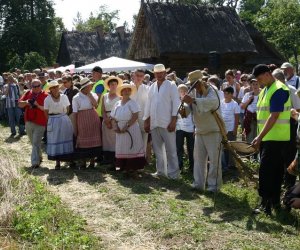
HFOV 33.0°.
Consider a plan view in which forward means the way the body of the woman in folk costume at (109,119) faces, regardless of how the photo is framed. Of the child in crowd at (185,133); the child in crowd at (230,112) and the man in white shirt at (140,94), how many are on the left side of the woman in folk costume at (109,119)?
3

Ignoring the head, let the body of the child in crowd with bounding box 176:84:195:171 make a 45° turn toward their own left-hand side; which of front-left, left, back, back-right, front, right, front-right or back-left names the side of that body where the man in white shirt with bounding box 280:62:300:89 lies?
front-left

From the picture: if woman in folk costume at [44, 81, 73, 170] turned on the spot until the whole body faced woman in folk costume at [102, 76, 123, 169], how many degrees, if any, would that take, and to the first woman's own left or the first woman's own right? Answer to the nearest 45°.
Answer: approximately 90° to the first woman's own left

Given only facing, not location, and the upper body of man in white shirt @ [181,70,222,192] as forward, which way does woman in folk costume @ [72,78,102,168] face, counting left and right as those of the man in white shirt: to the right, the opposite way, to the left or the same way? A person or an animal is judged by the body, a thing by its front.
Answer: to the left

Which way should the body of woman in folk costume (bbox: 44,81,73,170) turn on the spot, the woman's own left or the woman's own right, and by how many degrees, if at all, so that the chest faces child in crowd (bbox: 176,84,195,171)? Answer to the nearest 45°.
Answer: approximately 90° to the woman's own left

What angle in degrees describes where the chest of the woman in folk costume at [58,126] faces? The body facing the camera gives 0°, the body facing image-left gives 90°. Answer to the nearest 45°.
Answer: approximately 0°

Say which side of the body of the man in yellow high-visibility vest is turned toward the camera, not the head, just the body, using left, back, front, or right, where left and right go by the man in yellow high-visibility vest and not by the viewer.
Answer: left

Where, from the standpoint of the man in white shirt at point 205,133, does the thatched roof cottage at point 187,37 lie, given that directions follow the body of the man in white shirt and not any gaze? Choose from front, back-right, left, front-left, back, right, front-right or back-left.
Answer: back-right

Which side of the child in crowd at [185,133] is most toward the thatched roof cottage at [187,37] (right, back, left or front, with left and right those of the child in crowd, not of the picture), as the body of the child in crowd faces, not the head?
back

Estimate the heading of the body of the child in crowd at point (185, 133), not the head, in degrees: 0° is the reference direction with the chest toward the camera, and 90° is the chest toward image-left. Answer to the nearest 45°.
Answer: approximately 0°
